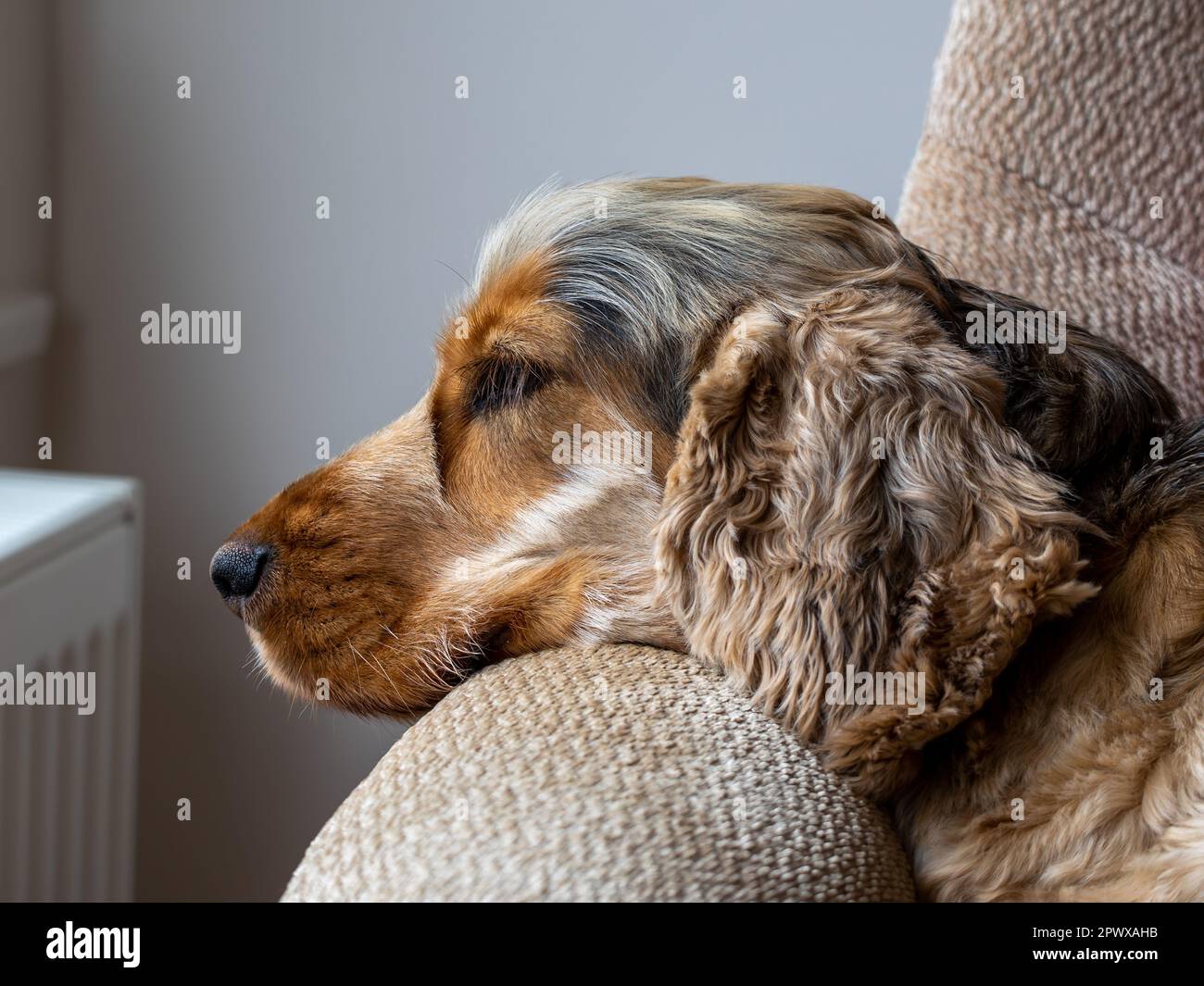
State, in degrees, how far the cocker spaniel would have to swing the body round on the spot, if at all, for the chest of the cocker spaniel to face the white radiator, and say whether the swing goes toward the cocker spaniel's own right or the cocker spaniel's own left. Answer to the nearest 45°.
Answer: approximately 45° to the cocker spaniel's own right

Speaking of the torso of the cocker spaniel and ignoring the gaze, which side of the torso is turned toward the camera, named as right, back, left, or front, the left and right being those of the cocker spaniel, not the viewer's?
left
